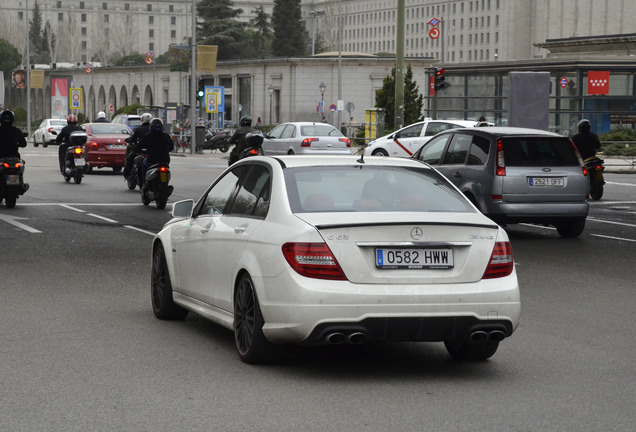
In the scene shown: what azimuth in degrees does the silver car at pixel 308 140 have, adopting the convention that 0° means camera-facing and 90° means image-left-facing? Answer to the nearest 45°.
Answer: approximately 135°

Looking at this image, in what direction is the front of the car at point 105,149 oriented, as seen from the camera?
facing away from the viewer

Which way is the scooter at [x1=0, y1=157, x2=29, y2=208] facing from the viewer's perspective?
away from the camera

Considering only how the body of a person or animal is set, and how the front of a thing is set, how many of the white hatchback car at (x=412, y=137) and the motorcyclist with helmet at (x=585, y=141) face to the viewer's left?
1

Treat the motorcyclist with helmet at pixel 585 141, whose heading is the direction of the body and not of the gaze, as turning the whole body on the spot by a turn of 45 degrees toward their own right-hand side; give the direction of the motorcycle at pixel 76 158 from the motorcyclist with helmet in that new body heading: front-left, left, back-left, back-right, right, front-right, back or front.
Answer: back-left

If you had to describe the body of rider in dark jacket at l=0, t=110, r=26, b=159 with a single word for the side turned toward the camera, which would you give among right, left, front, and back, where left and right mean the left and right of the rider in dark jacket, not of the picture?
back

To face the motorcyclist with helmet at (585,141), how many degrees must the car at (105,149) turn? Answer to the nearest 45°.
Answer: approximately 135° to its right

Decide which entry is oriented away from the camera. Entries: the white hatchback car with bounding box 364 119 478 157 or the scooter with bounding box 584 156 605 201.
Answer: the scooter

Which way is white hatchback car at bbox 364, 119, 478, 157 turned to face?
to the viewer's left

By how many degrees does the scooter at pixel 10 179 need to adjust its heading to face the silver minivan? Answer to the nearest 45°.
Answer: approximately 135° to its right

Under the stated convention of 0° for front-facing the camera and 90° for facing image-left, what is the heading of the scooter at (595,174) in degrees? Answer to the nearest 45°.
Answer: approximately 180°

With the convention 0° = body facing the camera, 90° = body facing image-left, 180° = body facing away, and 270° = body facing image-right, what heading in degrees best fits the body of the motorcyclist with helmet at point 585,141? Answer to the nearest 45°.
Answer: approximately 180°

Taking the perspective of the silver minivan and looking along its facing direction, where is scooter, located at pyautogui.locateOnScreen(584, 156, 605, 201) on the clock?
The scooter is roughly at 2 o'clock from the silver minivan.

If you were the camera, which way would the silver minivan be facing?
facing away from the viewer and to the left of the viewer

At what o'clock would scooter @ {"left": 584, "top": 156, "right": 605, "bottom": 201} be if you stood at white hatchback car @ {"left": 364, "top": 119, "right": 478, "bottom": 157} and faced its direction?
The scooter is roughly at 8 o'clock from the white hatchback car.

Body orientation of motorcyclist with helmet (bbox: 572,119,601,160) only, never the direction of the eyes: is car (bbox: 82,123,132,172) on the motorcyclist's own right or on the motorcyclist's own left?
on the motorcyclist's own left
